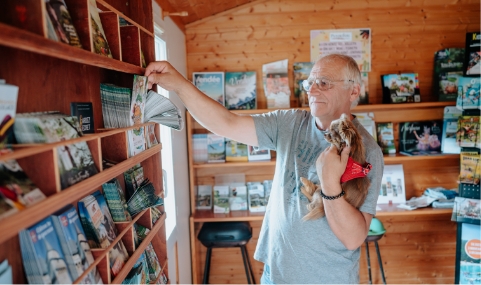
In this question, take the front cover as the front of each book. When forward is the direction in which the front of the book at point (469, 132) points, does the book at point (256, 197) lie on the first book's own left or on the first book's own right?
on the first book's own right

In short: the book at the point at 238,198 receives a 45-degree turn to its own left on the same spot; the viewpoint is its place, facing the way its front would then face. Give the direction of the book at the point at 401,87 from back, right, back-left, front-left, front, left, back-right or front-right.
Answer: front-left

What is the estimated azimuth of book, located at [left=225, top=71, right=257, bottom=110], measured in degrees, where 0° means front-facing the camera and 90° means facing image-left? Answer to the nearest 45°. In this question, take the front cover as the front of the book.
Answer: approximately 0°

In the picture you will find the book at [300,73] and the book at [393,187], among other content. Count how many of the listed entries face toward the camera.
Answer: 2

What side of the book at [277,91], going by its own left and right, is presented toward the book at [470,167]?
left

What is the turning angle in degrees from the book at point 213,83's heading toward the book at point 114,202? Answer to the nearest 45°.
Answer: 0° — it already faces it

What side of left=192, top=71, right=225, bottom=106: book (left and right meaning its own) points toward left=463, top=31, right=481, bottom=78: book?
left

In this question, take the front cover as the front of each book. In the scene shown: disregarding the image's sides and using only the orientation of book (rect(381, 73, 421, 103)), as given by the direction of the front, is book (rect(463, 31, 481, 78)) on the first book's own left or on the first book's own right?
on the first book's own left

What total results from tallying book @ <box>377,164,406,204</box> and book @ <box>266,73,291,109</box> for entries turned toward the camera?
2

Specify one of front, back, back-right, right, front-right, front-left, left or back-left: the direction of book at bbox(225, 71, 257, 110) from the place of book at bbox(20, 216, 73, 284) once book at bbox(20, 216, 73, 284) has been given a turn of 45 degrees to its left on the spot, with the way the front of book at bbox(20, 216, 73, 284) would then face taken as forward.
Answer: front-left
